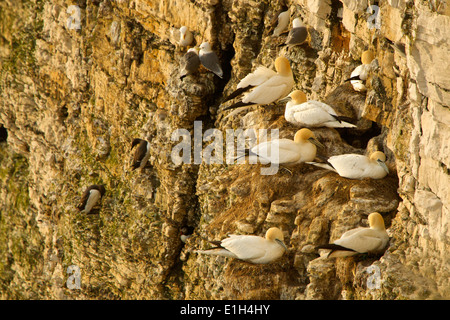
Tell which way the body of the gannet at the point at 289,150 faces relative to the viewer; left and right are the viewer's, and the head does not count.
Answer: facing to the right of the viewer

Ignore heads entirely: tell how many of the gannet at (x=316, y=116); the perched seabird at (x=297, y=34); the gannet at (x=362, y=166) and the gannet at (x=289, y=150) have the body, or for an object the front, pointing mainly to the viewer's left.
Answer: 1

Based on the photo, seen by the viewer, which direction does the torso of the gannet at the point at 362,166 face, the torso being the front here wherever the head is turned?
to the viewer's right

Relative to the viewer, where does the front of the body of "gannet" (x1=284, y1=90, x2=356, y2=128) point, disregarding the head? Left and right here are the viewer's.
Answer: facing to the left of the viewer

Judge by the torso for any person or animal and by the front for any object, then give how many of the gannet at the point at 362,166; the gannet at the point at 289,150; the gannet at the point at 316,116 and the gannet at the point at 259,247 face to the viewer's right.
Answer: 3

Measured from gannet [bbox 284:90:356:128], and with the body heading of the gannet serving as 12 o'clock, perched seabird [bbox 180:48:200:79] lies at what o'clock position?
The perched seabird is roughly at 12 o'clock from the gannet.

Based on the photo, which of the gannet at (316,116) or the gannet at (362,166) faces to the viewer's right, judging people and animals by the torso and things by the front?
the gannet at (362,166)

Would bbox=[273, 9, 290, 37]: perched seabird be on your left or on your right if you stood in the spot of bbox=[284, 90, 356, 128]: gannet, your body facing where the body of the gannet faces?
on your right

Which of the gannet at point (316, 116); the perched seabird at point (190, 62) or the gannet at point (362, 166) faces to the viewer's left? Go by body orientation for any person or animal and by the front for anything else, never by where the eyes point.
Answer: the gannet at point (316, 116)

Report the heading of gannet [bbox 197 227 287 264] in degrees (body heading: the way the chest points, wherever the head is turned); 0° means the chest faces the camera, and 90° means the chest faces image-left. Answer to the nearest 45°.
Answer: approximately 270°
